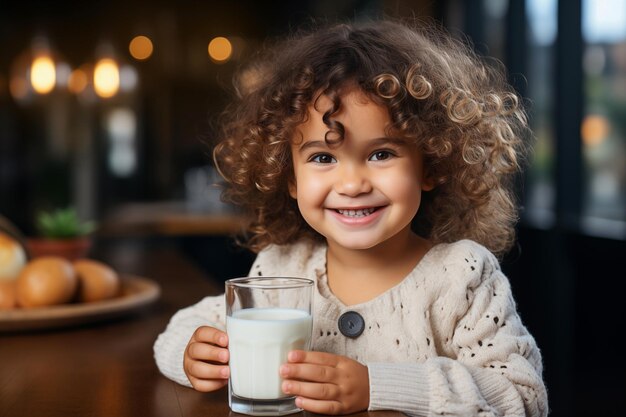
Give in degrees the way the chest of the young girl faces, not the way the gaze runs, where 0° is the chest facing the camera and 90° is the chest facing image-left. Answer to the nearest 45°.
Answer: approximately 45°

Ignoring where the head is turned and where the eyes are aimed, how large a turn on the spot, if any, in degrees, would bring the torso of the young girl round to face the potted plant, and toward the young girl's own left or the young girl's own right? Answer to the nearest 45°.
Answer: approximately 90° to the young girl's own right
